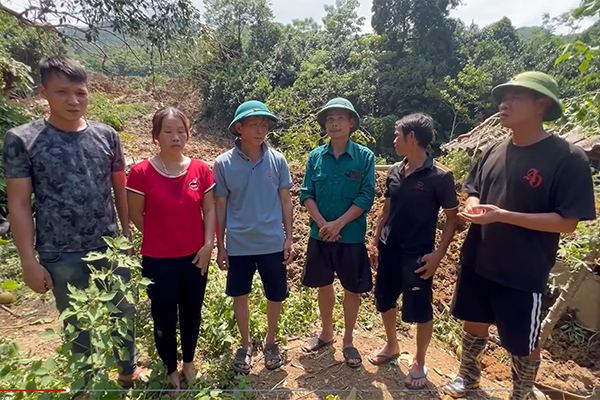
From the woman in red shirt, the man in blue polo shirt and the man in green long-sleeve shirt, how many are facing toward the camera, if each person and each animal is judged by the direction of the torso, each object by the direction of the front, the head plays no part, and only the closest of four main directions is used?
3

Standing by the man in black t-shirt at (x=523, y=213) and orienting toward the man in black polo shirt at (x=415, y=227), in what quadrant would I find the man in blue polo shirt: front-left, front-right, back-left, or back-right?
front-left

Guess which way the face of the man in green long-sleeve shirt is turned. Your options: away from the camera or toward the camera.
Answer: toward the camera

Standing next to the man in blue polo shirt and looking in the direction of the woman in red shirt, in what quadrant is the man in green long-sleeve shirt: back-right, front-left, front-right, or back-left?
back-left

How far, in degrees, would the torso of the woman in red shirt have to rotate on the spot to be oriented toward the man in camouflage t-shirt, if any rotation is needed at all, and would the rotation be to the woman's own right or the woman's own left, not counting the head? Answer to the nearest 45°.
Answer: approximately 90° to the woman's own right

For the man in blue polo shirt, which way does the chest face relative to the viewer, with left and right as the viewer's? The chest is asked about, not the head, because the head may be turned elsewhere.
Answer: facing the viewer

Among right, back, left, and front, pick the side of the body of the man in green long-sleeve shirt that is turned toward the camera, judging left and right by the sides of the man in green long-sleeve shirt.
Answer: front

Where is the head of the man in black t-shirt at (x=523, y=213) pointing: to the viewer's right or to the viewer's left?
to the viewer's left

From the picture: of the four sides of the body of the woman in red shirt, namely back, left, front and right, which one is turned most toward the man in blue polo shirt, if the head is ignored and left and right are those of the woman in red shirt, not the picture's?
left

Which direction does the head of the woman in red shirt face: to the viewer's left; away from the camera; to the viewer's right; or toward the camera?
toward the camera

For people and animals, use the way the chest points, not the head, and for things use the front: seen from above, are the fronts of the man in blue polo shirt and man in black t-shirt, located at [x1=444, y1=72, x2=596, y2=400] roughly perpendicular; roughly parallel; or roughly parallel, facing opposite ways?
roughly perpendicular

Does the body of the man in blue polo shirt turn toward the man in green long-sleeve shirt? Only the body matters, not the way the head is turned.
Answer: no

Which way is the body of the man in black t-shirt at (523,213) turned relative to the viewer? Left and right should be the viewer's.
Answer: facing the viewer and to the left of the viewer

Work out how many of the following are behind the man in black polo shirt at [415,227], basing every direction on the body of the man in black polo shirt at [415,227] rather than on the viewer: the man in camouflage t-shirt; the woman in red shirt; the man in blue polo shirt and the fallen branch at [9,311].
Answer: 0

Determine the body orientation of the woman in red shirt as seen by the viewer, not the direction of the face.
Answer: toward the camera

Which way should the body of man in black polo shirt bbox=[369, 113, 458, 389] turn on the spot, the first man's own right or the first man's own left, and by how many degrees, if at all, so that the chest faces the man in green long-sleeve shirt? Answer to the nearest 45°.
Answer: approximately 45° to the first man's own right
